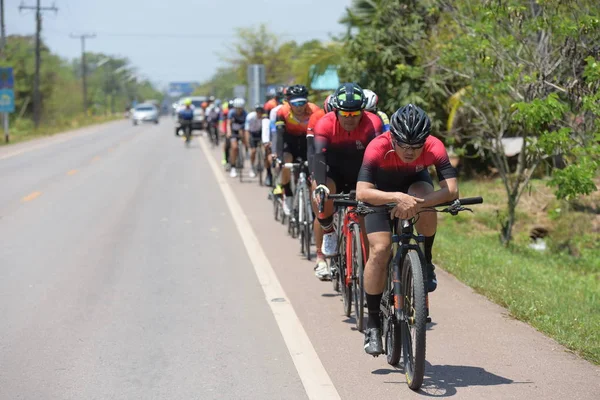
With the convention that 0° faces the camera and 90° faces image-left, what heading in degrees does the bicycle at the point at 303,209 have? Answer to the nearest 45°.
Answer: approximately 0°

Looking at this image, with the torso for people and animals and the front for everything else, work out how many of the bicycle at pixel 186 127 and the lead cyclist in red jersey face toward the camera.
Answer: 2

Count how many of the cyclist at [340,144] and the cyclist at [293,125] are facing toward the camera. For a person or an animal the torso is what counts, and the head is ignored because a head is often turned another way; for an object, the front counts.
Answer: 2

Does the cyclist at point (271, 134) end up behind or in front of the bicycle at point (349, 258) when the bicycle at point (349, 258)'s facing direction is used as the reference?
behind
